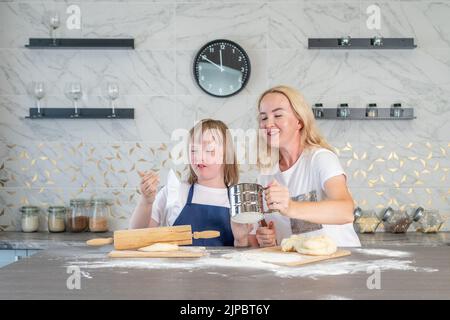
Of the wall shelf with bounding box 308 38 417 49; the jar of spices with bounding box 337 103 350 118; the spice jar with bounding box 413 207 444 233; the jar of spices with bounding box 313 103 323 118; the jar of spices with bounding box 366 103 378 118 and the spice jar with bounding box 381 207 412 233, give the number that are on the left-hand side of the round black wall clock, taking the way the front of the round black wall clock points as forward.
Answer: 6

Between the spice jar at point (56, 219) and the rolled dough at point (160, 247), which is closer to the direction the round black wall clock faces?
the rolled dough

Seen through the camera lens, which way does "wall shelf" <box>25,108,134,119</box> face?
facing the viewer

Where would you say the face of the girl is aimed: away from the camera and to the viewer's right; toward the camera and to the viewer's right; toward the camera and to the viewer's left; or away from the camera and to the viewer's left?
toward the camera and to the viewer's left

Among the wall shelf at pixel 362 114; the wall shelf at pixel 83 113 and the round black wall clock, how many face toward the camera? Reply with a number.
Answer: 3

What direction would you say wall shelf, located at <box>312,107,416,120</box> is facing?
toward the camera

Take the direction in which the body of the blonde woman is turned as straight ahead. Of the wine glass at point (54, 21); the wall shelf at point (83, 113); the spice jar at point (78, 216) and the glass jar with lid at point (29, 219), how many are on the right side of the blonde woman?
4

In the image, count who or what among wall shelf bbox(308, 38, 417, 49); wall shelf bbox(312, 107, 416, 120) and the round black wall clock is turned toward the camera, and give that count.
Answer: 3

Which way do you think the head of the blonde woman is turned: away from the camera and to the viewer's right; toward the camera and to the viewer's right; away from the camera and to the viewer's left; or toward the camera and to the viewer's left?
toward the camera and to the viewer's left

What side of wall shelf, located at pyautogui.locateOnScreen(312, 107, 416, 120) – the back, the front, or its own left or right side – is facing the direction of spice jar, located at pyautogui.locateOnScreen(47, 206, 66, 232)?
right

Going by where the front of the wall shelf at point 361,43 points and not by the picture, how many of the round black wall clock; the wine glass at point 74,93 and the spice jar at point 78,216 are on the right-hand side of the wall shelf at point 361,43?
3

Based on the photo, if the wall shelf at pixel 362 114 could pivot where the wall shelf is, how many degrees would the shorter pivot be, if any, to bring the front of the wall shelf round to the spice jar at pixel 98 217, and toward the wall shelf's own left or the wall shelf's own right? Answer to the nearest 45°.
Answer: approximately 90° to the wall shelf's own right

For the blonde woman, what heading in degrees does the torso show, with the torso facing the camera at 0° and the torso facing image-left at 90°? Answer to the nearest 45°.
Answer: approximately 45°

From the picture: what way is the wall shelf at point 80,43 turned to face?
toward the camera
